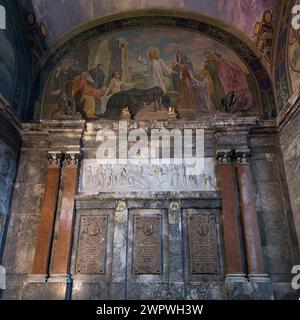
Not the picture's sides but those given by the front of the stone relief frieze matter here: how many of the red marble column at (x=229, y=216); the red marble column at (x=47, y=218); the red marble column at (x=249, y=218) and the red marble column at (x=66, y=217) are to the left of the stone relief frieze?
2

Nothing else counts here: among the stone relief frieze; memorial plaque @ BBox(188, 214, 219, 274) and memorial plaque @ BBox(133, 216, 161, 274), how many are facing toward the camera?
3

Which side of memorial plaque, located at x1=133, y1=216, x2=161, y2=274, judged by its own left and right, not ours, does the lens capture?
front

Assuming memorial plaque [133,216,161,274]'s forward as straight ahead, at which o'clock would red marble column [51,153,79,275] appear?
The red marble column is roughly at 3 o'clock from the memorial plaque.

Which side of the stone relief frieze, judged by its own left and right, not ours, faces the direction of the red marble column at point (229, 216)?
left

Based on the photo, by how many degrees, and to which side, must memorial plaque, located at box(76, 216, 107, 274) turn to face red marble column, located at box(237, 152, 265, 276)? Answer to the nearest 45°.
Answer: approximately 90° to its left

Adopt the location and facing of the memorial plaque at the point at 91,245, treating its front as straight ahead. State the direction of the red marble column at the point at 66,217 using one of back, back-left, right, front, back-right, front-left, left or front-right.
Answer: right

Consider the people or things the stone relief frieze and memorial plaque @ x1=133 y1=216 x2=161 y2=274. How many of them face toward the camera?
2

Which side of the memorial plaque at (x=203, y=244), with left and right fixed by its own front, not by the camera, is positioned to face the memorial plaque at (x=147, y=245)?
right

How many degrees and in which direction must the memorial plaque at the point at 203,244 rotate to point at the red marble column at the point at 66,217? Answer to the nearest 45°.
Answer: approximately 90° to its right

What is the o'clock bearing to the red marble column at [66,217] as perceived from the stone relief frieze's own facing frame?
The red marble column is roughly at 3 o'clock from the stone relief frieze.

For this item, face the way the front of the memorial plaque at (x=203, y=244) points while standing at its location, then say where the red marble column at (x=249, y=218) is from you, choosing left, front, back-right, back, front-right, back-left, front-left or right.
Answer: left

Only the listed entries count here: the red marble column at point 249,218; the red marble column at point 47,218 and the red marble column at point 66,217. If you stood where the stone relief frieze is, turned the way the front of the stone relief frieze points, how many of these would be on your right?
2

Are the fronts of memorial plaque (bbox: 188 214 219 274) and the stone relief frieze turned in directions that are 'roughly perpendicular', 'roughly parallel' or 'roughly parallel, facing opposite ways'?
roughly parallel

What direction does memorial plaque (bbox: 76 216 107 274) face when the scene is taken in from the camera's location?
facing the viewer
